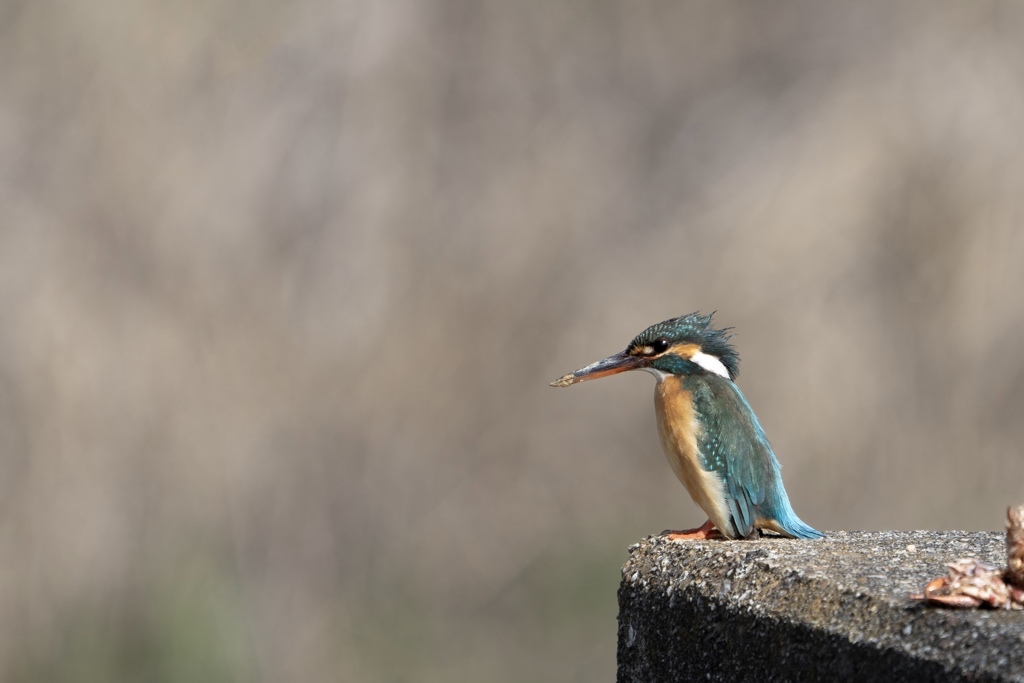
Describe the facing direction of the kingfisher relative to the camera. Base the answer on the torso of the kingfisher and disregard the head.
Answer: to the viewer's left
